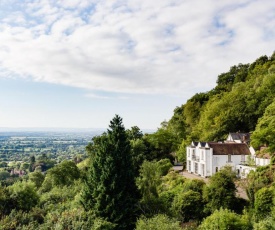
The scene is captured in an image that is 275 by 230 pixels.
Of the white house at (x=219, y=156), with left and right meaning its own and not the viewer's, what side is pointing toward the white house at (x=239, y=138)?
back

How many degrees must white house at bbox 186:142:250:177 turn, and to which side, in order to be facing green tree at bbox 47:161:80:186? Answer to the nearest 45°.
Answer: approximately 45° to its right

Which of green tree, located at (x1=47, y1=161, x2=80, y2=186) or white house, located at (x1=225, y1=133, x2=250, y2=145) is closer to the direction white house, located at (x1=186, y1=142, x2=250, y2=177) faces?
the green tree

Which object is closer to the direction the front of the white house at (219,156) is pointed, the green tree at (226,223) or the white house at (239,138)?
the green tree

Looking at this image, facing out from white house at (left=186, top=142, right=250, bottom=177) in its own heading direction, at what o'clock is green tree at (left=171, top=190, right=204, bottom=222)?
The green tree is roughly at 11 o'clock from the white house.

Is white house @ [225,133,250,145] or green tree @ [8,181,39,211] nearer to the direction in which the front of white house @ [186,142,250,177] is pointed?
the green tree

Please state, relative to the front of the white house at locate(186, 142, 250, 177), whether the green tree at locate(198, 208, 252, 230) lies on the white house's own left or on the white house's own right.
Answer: on the white house's own left

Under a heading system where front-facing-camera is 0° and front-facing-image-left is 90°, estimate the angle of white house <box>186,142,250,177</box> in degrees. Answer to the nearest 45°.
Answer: approximately 45°

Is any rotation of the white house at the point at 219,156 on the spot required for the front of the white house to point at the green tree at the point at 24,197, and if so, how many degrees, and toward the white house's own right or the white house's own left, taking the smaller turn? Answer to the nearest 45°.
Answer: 0° — it already faces it

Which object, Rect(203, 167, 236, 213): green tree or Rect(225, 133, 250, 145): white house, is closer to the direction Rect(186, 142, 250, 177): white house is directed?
the green tree
